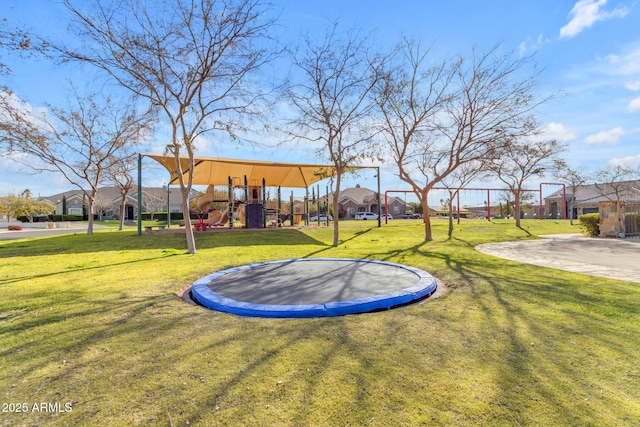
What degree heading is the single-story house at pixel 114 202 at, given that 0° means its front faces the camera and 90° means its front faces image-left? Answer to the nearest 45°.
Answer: approximately 0°

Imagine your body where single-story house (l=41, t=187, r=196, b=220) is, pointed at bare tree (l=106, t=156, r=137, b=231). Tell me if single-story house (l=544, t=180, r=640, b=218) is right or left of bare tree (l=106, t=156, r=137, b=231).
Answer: left

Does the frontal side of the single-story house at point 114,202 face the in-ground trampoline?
yes

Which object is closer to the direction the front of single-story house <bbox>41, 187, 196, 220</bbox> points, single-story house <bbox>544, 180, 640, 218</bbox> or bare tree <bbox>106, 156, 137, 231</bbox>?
the bare tree

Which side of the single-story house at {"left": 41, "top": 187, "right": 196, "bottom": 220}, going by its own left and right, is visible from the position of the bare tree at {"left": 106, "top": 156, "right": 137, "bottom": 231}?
front

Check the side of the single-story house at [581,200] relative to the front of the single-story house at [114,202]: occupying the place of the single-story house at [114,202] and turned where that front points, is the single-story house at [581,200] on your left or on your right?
on your left
